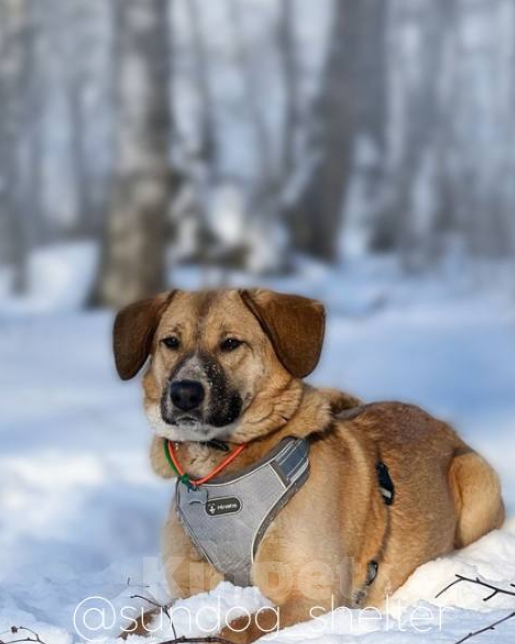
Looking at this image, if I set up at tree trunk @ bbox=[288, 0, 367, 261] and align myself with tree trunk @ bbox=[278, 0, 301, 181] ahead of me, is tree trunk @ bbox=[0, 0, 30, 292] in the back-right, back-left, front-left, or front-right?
back-left

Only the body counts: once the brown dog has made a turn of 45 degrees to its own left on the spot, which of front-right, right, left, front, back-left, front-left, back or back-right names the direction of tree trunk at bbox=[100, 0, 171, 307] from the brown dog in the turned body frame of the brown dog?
back

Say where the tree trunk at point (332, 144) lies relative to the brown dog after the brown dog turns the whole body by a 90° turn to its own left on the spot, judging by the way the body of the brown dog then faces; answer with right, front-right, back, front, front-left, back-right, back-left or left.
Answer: back-left

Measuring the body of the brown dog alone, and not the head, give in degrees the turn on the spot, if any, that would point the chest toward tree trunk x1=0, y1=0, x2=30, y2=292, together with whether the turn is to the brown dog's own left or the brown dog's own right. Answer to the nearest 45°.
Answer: approximately 135° to the brown dog's own right

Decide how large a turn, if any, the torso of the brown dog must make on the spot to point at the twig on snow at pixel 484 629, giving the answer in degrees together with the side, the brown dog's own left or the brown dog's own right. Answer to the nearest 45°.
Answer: approximately 90° to the brown dog's own left

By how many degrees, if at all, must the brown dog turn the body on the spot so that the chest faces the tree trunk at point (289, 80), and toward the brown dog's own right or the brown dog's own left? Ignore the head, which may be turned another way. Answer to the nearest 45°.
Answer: approximately 135° to the brown dog's own right

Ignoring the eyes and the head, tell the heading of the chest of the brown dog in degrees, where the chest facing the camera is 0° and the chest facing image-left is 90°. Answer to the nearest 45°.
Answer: approximately 45°

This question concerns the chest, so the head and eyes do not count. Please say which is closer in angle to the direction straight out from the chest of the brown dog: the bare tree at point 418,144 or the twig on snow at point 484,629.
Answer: the twig on snow

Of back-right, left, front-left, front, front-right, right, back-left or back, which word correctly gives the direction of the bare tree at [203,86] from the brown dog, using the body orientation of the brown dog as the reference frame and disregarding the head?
back-right
